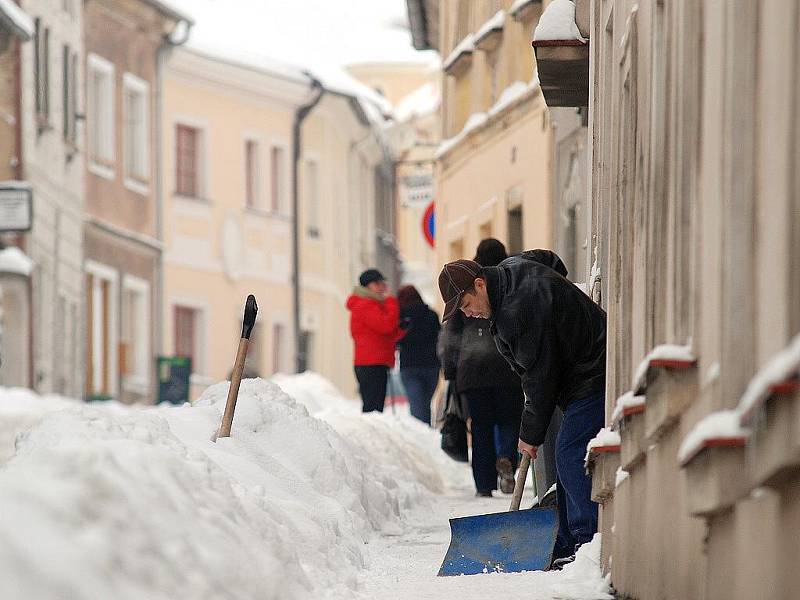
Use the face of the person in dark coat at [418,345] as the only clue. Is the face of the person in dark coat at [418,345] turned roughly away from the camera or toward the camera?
away from the camera

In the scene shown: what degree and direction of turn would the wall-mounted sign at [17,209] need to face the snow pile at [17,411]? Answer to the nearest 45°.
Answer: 0° — it already faces it

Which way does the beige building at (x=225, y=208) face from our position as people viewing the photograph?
facing the viewer and to the right of the viewer

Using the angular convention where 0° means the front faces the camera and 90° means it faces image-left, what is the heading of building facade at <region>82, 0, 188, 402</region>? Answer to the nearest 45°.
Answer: approximately 315°

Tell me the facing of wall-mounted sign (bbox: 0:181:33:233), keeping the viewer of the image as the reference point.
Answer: facing the viewer

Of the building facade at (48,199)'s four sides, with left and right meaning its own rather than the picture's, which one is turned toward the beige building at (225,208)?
left

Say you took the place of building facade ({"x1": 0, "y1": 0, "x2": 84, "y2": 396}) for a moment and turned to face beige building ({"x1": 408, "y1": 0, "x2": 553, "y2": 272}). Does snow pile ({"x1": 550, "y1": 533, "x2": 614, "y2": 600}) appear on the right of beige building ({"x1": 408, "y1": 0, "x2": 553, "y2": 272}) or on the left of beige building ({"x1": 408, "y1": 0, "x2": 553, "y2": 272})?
right

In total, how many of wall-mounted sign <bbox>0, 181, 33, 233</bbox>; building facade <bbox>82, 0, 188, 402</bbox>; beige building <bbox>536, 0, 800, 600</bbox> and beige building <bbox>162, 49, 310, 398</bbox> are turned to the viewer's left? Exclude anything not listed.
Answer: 1

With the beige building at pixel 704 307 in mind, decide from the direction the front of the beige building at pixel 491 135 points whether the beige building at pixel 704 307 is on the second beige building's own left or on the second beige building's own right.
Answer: on the second beige building's own left

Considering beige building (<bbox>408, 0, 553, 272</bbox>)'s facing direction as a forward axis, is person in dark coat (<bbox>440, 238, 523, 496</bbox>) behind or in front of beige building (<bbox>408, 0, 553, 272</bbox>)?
in front

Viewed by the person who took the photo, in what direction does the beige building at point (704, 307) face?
facing to the left of the viewer

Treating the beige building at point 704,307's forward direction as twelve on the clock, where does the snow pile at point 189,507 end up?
The snow pile is roughly at 1 o'clock from the beige building.

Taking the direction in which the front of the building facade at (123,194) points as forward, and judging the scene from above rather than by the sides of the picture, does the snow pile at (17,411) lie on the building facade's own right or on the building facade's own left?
on the building facade's own right

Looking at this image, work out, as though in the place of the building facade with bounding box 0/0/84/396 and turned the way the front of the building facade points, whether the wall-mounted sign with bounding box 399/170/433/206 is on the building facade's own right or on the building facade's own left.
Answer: on the building facade's own left
